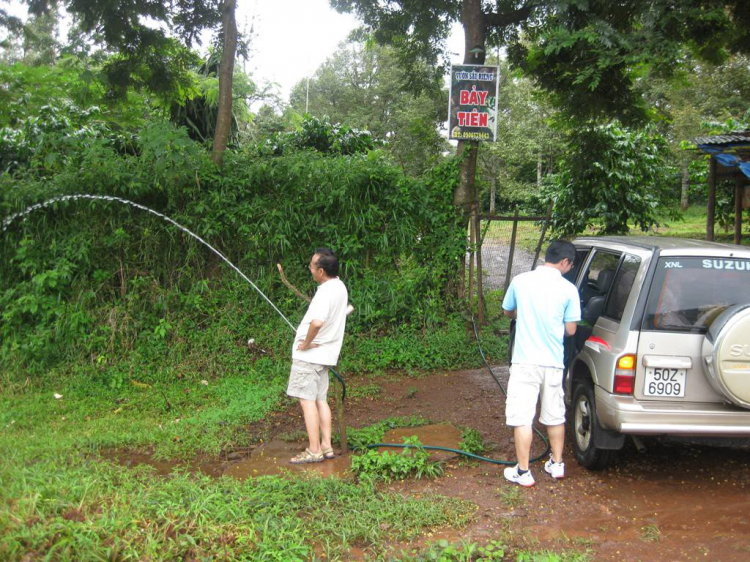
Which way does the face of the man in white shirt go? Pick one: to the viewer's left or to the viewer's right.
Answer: to the viewer's left

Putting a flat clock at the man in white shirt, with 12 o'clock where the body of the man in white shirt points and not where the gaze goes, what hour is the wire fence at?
The wire fence is roughly at 4 o'clock from the man in white shirt.

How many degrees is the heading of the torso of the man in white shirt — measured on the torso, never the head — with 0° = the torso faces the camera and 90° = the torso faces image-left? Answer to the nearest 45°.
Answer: approximately 90°

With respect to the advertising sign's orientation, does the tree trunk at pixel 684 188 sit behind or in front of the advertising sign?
behind

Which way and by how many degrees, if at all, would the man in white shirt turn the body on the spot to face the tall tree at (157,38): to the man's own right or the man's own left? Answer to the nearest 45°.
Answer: approximately 45° to the man's own right

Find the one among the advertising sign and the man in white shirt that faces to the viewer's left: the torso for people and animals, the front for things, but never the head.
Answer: the man in white shirt

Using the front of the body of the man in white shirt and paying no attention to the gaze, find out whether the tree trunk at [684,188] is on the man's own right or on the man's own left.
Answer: on the man's own right

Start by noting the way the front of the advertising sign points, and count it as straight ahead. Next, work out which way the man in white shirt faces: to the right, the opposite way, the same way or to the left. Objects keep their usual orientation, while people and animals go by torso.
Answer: to the right

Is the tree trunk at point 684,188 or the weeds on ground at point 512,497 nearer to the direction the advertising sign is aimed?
the weeds on ground

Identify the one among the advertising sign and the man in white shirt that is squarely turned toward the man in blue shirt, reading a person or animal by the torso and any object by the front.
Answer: the advertising sign

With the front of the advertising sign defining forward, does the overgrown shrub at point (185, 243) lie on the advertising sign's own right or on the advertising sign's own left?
on the advertising sign's own right

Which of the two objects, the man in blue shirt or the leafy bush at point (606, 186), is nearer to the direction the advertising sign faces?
the man in blue shirt

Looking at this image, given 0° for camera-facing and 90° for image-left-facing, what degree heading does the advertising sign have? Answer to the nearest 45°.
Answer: approximately 0°

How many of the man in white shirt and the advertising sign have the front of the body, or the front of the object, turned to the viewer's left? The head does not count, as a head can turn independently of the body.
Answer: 1
